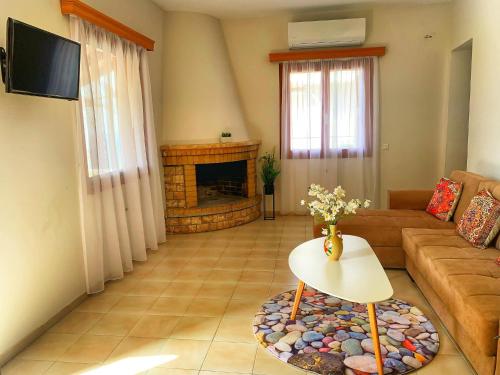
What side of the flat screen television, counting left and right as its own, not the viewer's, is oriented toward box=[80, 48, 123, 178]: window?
left

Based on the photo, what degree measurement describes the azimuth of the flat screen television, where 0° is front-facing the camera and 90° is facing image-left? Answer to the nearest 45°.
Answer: approximately 315°

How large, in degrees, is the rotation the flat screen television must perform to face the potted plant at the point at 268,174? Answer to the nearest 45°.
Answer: approximately 90° to its left

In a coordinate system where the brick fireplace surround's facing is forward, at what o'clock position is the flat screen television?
The flat screen television is roughly at 2 o'clock from the brick fireplace surround.

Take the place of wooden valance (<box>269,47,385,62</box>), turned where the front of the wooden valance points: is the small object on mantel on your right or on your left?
on your right

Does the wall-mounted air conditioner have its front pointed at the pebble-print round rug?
yes

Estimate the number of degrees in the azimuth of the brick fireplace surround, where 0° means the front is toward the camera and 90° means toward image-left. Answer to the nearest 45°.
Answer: approximately 315°

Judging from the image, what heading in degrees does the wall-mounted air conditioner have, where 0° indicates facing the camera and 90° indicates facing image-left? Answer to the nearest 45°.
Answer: approximately 0°

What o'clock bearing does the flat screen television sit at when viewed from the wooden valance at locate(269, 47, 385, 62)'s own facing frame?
The flat screen television is roughly at 1 o'clock from the wooden valance.

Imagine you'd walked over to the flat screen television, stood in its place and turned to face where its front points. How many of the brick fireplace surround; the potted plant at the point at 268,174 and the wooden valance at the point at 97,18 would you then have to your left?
3

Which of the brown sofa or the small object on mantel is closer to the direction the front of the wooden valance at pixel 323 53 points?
the brown sofa

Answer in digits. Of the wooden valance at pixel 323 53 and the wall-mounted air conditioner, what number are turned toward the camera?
2

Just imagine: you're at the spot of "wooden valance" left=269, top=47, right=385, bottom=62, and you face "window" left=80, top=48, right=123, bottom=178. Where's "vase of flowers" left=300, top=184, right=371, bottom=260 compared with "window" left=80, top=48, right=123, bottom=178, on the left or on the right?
left

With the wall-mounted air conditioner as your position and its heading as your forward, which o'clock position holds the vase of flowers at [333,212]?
The vase of flowers is roughly at 12 o'clock from the wall-mounted air conditioner.

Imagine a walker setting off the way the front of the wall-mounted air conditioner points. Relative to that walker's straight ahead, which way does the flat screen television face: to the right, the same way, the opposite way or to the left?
to the left
